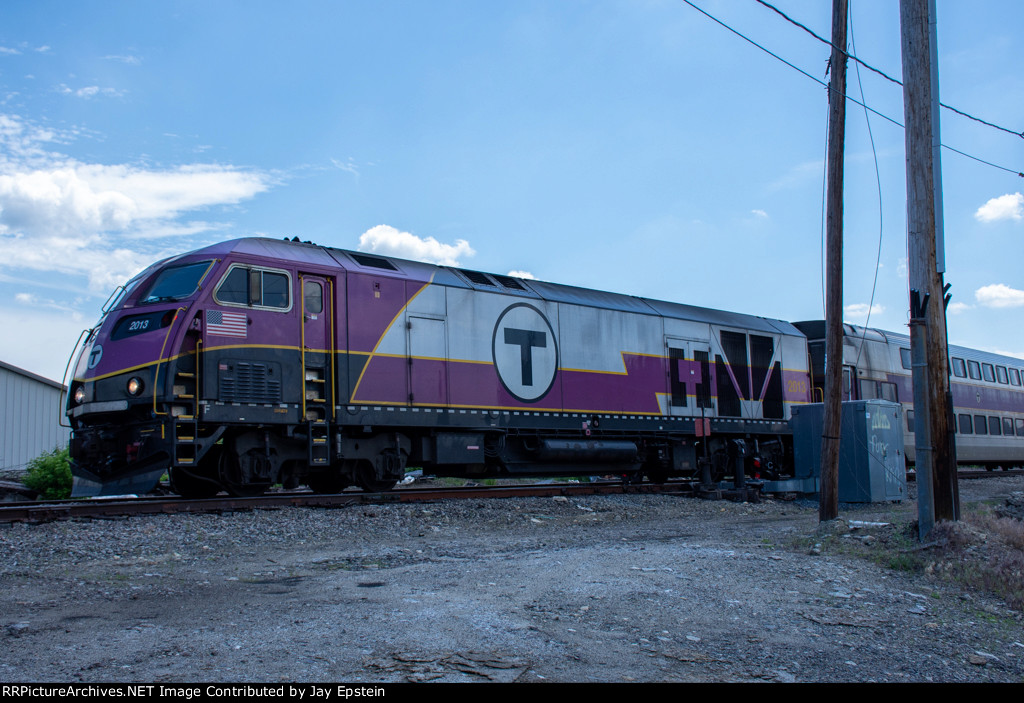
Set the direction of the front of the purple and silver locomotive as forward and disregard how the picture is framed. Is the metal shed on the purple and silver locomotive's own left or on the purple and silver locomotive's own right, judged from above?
on the purple and silver locomotive's own right

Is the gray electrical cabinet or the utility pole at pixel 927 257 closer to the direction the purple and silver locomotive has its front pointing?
the utility pole

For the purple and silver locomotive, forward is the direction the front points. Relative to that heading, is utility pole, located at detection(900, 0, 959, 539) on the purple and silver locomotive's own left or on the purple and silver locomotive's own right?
on the purple and silver locomotive's own left

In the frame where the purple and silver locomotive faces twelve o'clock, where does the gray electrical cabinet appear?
The gray electrical cabinet is roughly at 7 o'clock from the purple and silver locomotive.

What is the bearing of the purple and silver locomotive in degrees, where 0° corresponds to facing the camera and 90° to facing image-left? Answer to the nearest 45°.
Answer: approximately 45°

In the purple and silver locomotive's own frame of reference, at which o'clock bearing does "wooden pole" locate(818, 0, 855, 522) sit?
The wooden pole is roughly at 8 o'clock from the purple and silver locomotive.
